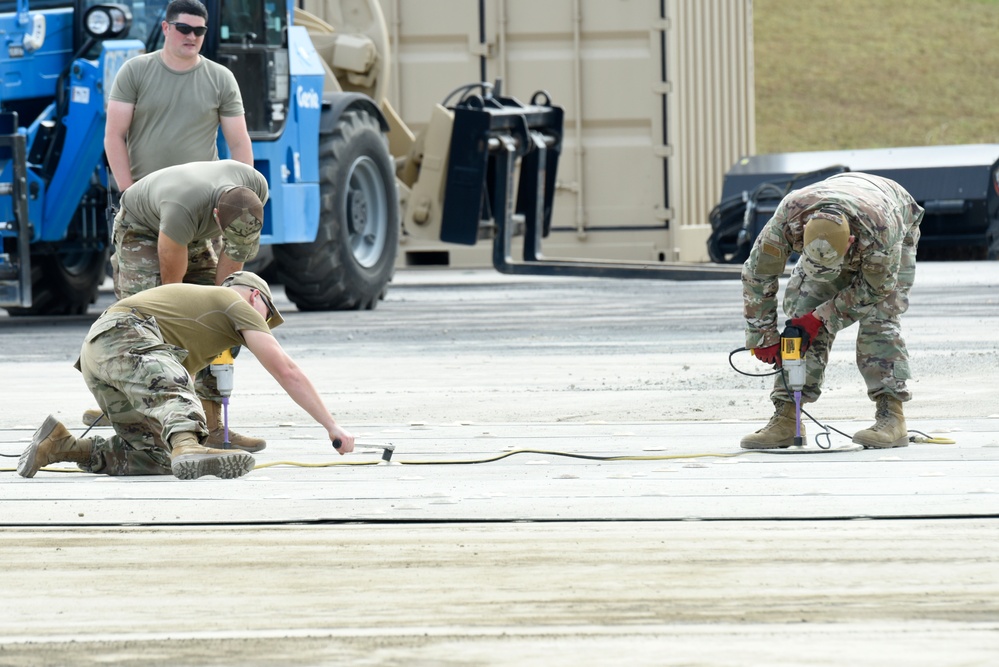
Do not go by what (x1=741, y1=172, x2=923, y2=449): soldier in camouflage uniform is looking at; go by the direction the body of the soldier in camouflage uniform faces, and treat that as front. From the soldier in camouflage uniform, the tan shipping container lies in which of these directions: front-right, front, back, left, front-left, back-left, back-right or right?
back-right

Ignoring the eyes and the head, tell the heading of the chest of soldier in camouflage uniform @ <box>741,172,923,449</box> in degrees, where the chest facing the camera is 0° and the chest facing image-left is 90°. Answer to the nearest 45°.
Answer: approximately 45°

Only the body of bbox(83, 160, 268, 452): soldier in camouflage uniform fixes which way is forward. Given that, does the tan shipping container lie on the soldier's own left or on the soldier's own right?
on the soldier's own left

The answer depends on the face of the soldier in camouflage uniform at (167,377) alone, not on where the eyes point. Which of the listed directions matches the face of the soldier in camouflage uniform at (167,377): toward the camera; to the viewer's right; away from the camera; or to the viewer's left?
to the viewer's right

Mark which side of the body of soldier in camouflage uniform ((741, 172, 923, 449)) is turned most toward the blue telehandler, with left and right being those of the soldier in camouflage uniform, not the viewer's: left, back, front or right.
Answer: right

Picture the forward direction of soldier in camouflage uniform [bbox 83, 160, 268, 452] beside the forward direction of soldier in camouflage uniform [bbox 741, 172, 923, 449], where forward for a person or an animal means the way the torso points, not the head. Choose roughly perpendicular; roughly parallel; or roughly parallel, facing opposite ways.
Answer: roughly perpendicular
